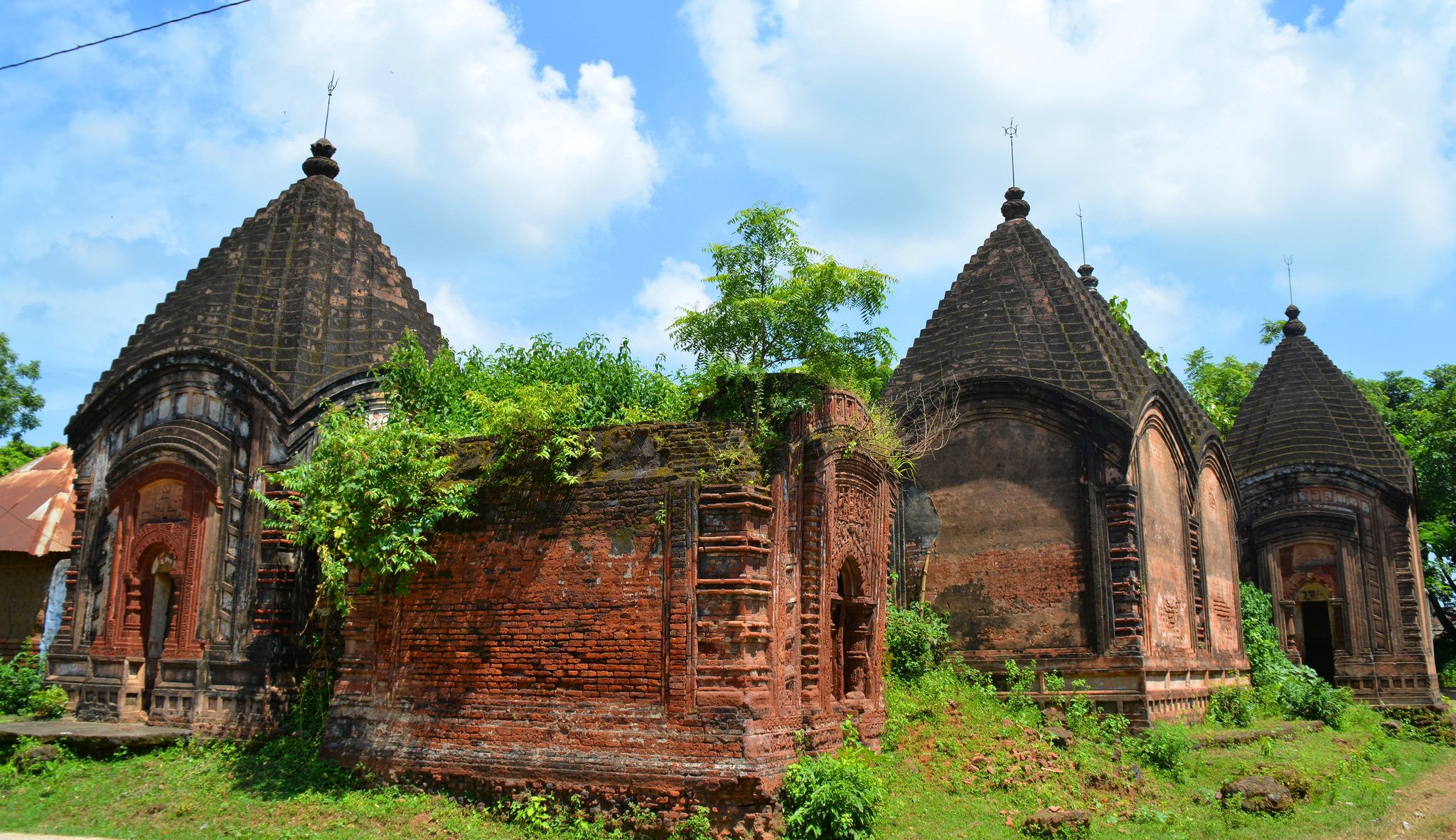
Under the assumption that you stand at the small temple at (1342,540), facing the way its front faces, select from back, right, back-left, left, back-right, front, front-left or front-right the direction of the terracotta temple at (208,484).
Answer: front-right

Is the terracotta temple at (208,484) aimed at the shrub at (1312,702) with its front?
no

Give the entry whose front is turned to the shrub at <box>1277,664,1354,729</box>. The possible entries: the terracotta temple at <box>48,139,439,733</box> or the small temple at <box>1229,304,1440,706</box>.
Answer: the small temple

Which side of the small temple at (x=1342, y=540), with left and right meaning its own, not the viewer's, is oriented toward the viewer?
front

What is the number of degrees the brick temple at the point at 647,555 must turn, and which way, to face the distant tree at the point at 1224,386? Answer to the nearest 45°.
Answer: approximately 90° to its left

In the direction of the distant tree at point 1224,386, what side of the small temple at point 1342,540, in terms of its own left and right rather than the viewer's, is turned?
back

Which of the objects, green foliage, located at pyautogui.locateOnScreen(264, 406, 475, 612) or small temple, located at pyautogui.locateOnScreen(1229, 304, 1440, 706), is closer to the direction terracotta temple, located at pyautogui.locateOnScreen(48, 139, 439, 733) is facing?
the green foliage

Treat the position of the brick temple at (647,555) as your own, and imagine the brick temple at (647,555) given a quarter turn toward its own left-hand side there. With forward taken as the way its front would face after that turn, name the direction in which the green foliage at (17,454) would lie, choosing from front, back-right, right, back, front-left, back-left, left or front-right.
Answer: left

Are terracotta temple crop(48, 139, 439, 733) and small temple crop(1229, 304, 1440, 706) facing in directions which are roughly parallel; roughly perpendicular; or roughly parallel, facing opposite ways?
roughly parallel

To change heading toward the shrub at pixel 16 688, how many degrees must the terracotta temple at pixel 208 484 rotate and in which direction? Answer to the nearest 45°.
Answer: approximately 90° to its right

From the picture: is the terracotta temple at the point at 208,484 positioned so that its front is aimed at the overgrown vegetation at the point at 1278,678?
no

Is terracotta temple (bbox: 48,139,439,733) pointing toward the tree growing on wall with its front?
no

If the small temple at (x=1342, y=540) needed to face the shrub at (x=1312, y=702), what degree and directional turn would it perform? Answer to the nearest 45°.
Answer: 0° — it already faces it
